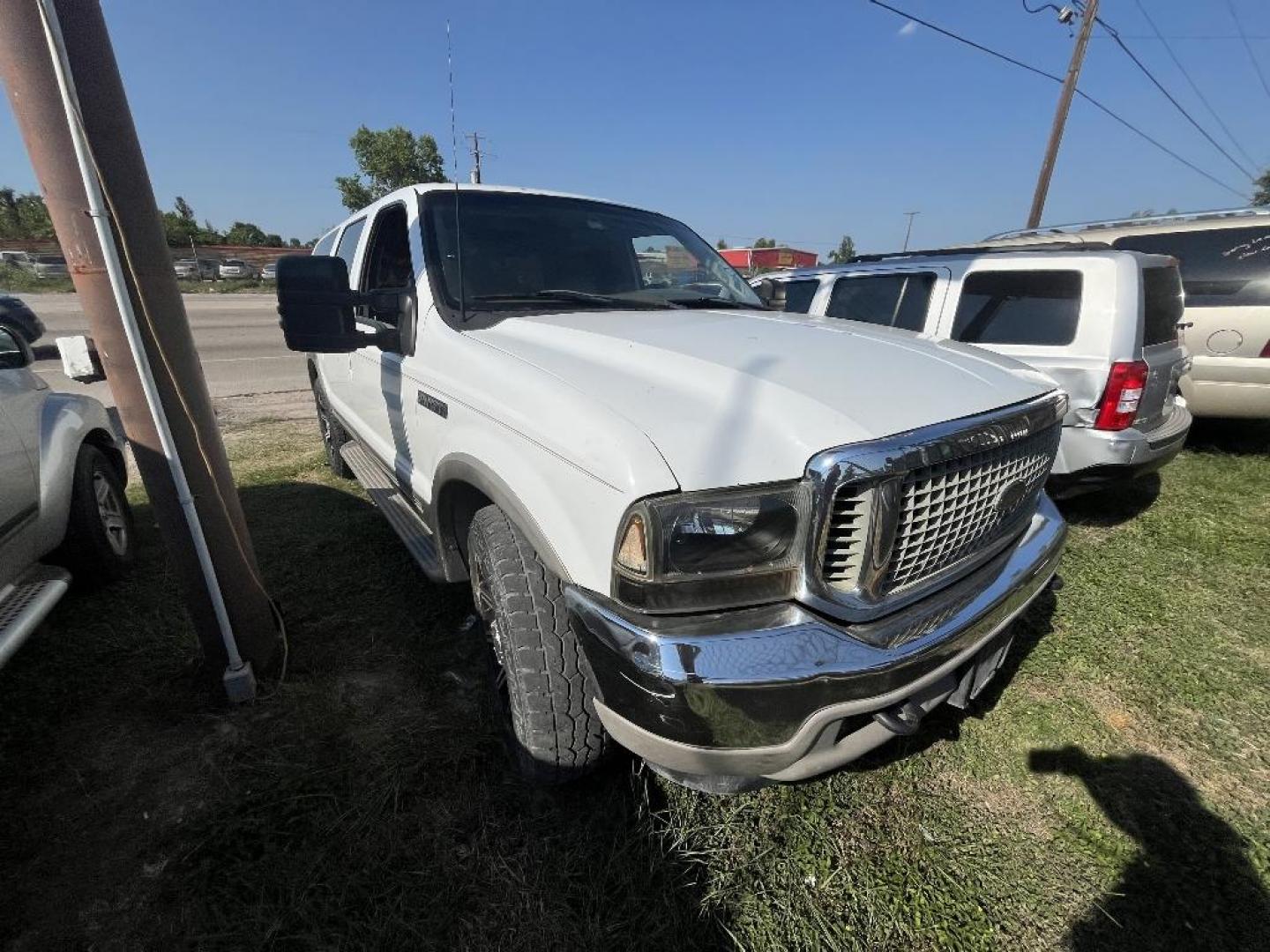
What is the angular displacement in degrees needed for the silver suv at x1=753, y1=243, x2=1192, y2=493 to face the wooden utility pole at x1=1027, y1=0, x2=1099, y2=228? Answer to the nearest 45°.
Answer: approximately 45° to its right

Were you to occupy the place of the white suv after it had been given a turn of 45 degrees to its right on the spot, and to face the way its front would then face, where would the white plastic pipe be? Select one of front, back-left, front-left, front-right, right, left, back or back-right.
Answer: right

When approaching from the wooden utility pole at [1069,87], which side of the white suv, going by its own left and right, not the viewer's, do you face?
left

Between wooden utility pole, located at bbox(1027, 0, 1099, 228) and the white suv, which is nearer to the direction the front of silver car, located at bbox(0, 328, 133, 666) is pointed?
the wooden utility pole

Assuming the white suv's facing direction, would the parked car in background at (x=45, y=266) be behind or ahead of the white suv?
behind

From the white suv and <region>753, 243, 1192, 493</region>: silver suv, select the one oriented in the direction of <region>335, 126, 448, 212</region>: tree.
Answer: the silver suv

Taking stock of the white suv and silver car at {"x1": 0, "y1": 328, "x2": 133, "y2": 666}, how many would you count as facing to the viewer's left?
0

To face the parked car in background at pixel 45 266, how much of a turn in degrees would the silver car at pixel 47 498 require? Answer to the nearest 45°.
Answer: approximately 45° to its left

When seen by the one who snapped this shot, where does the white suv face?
facing the viewer and to the right of the viewer

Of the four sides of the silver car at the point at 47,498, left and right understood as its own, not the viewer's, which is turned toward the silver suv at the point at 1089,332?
right

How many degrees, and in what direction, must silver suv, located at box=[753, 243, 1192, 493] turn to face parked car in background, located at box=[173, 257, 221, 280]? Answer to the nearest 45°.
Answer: approximately 45° to its left

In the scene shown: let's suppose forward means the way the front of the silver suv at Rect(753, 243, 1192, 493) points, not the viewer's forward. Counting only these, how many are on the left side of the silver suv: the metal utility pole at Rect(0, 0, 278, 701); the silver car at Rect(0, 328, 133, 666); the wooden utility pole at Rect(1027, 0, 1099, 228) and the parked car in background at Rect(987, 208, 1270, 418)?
2

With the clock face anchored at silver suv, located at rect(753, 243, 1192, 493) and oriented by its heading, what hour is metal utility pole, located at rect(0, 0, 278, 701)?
The metal utility pole is roughly at 9 o'clock from the silver suv.

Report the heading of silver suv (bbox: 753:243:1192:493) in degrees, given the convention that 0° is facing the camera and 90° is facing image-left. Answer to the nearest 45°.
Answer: approximately 135°

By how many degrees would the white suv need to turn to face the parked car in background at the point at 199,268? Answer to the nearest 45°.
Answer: approximately 180°

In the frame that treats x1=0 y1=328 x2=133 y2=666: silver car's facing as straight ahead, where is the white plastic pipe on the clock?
The white plastic pipe is roughly at 4 o'clock from the silver car.
